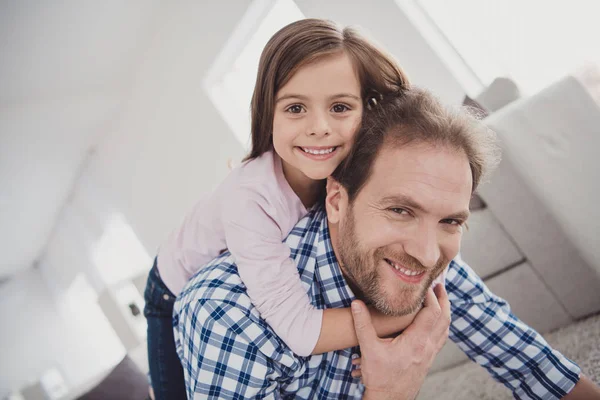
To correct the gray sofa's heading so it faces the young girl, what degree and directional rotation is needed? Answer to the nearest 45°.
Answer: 0° — it already faces them

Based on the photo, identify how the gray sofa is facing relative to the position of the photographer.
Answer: facing the viewer and to the left of the viewer

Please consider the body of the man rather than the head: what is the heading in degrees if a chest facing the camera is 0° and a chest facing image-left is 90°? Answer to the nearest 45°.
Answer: approximately 315°

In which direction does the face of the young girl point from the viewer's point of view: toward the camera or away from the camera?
toward the camera

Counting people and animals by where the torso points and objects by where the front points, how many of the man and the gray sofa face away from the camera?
0

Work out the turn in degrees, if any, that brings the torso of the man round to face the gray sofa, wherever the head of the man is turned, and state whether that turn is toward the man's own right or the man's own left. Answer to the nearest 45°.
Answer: approximately 90° to the man's own left

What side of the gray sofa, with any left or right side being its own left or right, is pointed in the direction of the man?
front
